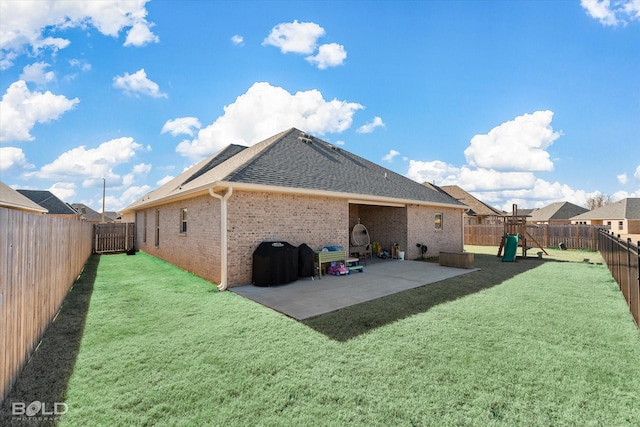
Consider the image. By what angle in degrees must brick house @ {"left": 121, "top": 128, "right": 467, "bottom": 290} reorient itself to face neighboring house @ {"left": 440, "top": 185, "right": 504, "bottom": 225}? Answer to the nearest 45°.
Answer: approximately 90° to its right

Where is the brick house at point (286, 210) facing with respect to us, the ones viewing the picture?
facing away from the viewer and to the left of the viewer

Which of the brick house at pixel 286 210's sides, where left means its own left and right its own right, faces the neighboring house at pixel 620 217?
right

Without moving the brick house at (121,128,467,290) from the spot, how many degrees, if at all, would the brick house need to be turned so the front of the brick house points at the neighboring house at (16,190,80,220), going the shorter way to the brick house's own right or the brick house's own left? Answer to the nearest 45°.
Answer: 0° — it already faces it

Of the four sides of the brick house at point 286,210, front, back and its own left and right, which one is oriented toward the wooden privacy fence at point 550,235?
right
